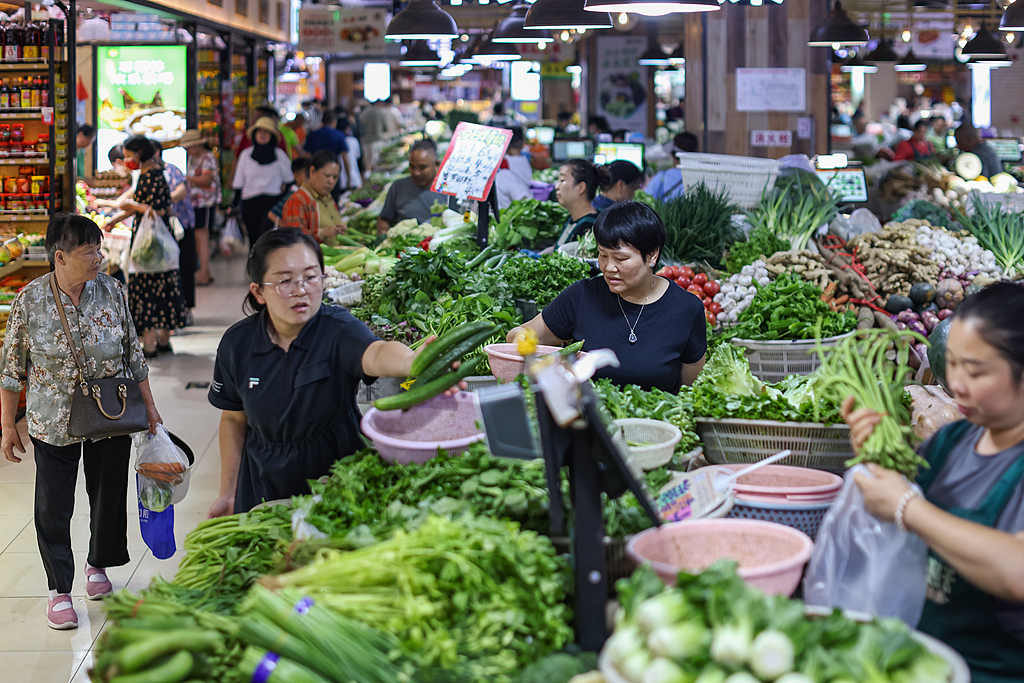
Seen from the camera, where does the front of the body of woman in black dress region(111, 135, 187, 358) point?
to the viewer's left

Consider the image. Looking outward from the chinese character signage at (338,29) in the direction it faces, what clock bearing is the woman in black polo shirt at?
The woman in black polo shirt is roughly at 12 o'clock from the chinese character signage.

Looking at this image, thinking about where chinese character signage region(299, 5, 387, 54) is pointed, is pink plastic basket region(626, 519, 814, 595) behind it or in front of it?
in front

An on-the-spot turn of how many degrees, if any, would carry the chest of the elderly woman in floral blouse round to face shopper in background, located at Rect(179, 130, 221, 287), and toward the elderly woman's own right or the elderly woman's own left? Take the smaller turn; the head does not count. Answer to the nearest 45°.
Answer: approximately 180°

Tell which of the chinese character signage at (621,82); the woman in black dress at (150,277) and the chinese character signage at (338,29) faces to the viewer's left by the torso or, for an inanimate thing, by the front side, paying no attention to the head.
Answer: the woman in black dress

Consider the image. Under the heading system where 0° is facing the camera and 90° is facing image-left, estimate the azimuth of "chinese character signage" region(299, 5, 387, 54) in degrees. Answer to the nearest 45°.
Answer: approximately 0°

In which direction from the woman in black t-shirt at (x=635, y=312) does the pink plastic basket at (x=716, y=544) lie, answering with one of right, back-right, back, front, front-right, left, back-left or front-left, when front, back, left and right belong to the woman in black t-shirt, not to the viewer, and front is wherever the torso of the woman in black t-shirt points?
front-left

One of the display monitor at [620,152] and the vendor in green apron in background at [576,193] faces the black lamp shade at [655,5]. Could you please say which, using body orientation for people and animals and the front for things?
the display monitor

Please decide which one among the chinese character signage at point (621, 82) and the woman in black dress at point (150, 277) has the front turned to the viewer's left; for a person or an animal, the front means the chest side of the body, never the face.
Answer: the woman in black dress

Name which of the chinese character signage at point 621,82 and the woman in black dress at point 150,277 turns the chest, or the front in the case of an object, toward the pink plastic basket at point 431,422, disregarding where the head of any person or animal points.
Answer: the chinese character signage

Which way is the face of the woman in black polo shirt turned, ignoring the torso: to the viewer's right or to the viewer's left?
to the viewer's right
